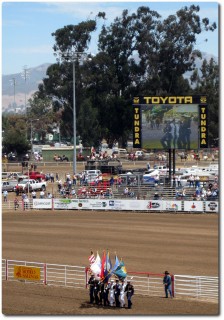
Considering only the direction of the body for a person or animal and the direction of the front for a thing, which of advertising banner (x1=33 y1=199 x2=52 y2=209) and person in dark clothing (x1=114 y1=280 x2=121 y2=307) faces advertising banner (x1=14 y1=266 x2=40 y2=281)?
advertising banner (x1=33 y1=199 x2=52 y2=209)

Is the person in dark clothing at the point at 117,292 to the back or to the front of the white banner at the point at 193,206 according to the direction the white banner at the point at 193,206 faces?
to the front

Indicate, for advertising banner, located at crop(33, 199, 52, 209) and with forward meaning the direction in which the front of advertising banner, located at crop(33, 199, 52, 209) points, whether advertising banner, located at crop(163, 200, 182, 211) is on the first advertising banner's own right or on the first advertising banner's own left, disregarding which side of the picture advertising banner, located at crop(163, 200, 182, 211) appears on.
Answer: on the first advertising banner's own left

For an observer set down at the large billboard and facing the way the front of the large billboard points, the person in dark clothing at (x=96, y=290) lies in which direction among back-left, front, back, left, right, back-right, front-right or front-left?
front

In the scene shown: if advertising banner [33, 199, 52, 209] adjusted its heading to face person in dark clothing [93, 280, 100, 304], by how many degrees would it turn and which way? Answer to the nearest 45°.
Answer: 0° — it already faces them

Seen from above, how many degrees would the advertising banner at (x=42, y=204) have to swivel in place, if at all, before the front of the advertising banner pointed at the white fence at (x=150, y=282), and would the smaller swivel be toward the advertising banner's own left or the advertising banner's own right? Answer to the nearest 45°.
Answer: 0° — it already faces it

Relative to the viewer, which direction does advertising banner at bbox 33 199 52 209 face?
toward the camera

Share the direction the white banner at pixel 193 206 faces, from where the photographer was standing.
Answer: facing the viewer

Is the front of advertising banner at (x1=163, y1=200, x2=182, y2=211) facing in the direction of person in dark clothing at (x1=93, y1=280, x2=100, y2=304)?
yes

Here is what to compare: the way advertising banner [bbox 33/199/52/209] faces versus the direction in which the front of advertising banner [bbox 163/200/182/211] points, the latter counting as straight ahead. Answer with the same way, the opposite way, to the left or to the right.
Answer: the same way

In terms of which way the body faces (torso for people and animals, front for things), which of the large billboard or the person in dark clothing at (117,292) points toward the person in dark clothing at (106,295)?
the large billboard
